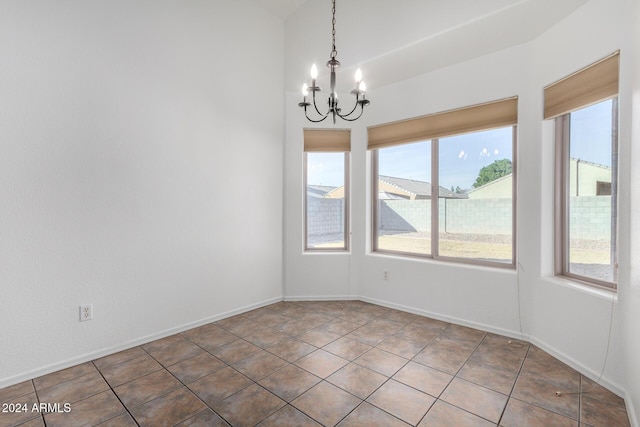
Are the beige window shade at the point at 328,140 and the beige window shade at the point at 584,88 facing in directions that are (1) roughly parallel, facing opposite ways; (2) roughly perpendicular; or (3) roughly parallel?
roughly perpendicular

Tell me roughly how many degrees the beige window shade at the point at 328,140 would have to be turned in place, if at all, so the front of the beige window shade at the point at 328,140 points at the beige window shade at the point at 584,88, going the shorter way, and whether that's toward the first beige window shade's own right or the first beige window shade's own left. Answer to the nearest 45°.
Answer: approximately 45° to the first beige window shade's own left

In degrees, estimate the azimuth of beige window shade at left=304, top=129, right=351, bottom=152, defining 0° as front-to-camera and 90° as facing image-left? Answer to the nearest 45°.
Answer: approximately 0°

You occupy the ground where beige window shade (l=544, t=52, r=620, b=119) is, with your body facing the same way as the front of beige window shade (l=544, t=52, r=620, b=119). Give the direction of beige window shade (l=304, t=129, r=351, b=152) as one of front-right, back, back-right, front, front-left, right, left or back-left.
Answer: front-right

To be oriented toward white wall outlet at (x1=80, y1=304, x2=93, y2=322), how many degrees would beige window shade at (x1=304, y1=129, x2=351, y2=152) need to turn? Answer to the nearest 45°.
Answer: approximately 45° to its right

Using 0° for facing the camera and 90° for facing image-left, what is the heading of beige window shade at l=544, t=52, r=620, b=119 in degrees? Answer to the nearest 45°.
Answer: approximately 45°

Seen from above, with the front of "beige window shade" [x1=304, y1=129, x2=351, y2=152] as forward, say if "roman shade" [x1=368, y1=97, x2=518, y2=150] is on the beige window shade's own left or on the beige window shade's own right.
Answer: on the beige window shade's own left

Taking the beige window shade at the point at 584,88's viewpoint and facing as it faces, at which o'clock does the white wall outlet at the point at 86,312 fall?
The white wall outlet is roughly at 12 o'clock from the beige window shade.

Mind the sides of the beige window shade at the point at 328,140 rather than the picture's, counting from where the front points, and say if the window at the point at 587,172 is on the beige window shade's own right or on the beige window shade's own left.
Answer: on the beige window shade's own left

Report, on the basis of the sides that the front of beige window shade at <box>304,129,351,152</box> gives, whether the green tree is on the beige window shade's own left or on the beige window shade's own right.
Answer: on the beige window shade's own left
